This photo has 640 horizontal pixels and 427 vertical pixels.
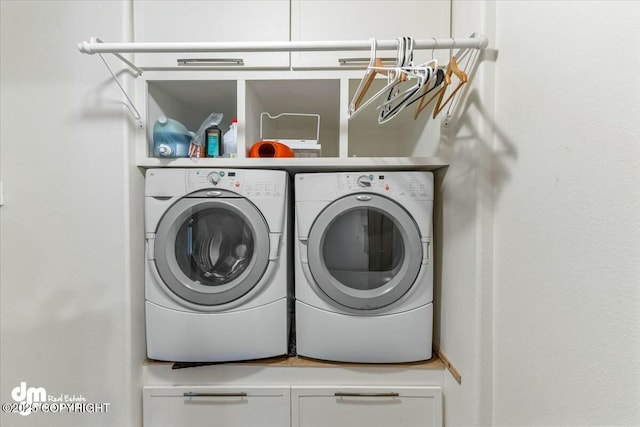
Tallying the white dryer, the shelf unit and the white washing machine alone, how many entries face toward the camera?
3

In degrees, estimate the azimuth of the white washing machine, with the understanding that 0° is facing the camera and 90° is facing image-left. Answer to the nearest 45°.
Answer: approximately 0°

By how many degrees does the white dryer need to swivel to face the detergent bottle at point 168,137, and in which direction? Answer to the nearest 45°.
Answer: approximately 90° to its right

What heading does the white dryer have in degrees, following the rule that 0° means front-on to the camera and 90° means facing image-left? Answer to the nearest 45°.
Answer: approximately 0°

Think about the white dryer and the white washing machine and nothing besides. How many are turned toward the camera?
2

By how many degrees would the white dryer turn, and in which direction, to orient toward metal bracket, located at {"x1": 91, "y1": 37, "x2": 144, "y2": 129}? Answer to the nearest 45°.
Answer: approximately 90° to its right

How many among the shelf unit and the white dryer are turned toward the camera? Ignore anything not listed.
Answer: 2
